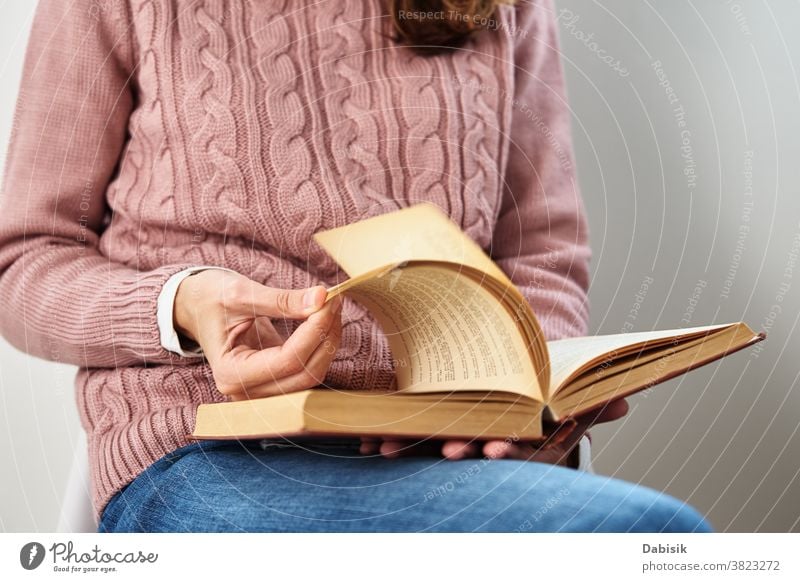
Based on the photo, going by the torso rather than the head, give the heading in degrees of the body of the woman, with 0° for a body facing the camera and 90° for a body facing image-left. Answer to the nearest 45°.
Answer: approximately 315°
